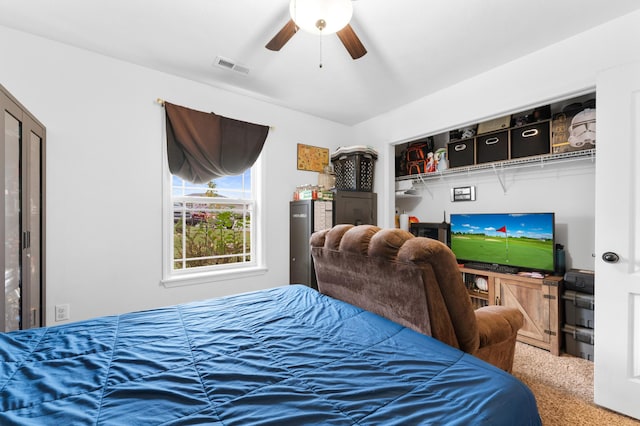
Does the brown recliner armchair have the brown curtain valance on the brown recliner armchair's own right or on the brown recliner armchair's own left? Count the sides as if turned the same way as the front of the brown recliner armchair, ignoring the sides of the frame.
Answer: on the brown recliner armchair's own left

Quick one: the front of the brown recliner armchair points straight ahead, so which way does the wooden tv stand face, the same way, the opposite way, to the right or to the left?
the opposite way

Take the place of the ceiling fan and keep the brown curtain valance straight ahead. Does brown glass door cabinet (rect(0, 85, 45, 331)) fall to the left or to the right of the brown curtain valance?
left

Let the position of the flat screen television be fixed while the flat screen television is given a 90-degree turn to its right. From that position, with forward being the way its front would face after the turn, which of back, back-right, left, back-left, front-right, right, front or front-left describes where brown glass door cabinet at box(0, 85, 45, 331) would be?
left

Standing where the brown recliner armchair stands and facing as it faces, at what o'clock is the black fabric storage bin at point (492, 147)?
The black fabric storage bin is roughly at 11 o'clock from the brown recliner armchair.

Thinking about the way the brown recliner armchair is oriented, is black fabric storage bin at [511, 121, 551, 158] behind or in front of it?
in front

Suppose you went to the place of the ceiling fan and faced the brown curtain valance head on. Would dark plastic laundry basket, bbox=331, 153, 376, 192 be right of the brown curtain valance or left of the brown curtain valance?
right

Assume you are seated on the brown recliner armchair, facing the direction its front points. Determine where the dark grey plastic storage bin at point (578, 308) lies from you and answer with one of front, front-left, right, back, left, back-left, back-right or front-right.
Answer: front

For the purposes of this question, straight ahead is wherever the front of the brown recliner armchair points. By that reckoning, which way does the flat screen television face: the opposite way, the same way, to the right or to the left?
the opposite way

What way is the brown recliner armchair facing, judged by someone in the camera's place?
facing away from the viewer and to the right of the viewer

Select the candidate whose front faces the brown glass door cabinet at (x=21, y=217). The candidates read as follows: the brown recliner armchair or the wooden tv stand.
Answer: the wooden tv stand

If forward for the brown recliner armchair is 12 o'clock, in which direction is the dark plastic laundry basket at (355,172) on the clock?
The dark plastic laundry basket is roughly at 10 o'clock from the brown recliner armchair.

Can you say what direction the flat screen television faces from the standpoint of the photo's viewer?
facing the viewer and to the left of the viewer
